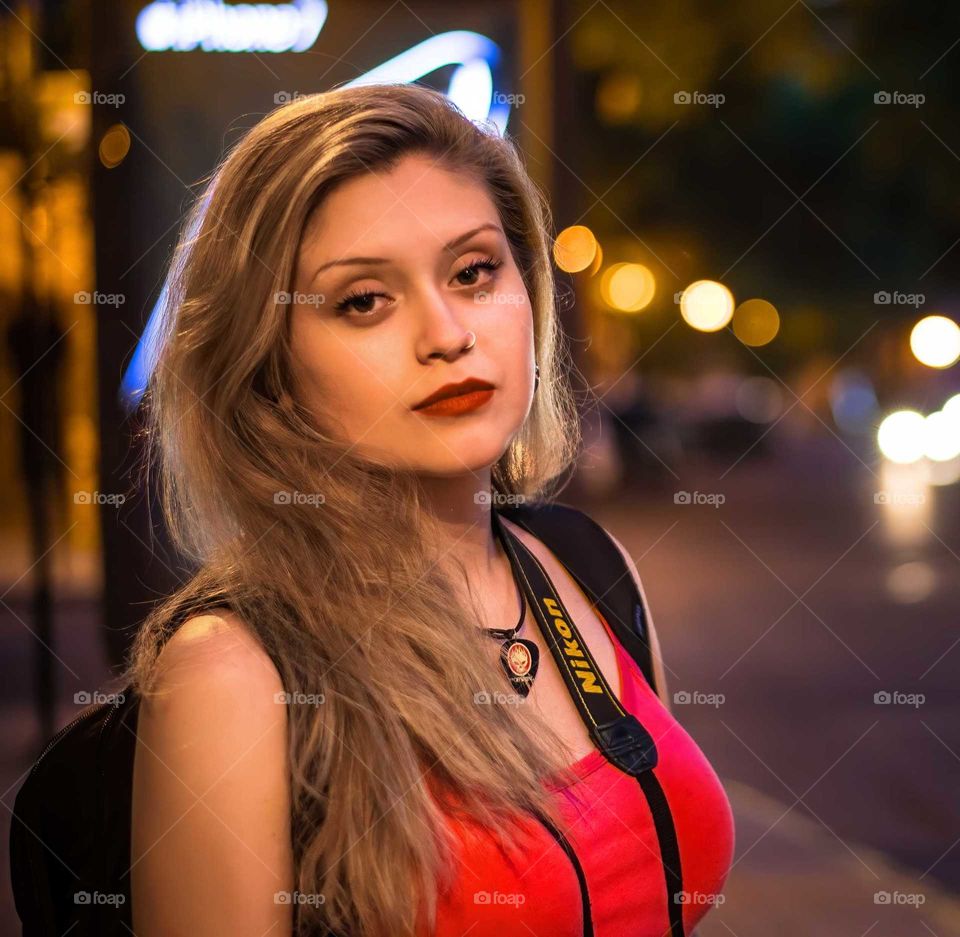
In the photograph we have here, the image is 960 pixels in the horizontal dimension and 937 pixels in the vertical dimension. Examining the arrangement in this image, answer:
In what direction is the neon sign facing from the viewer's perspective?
toward the camera

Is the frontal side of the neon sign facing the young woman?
yes

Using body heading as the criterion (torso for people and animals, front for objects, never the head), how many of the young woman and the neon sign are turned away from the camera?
0

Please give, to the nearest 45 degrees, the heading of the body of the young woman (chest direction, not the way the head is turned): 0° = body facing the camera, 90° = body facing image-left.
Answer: approximately 315°

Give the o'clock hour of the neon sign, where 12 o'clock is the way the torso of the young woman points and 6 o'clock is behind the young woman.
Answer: The neon sign is roughly at 7 o'clock from the young woman.
